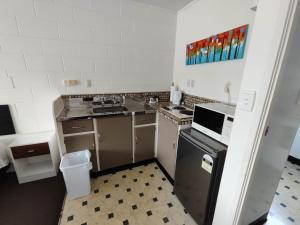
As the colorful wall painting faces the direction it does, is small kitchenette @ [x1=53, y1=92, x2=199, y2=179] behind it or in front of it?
in front

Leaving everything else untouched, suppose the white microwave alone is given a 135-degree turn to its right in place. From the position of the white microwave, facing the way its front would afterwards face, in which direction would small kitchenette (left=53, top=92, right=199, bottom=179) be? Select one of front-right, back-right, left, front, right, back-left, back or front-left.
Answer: left

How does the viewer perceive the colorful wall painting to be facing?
facing the viewer and to the left of the viewer

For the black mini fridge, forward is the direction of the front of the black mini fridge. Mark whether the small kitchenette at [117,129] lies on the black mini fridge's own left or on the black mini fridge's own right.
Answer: on the black mini fridge's own right

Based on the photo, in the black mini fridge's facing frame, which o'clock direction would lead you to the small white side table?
The small white side table is roughly at 1 o'clock from the black mini fridge.

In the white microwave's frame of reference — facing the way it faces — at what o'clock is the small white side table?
The small white side table is roughly at 1 o'clock from the white microwave.

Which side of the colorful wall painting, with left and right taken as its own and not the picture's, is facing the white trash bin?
front

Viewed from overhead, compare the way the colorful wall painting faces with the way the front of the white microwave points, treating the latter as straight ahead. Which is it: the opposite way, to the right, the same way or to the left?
the same way
